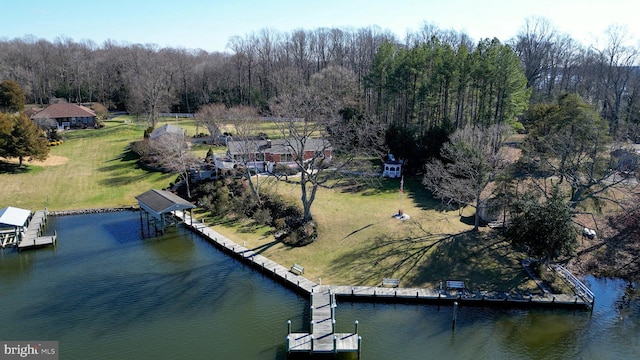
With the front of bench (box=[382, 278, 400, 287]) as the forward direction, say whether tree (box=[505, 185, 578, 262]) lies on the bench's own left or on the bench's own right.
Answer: on the bench's own left

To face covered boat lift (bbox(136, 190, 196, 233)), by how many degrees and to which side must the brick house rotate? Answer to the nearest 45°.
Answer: approximately 45° to its right

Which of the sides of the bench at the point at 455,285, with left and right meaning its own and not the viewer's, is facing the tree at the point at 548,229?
left

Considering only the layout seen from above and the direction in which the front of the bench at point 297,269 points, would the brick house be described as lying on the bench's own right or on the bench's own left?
on the bench's own right

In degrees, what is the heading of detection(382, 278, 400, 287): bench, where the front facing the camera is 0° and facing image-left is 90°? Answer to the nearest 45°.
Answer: approximately 0°

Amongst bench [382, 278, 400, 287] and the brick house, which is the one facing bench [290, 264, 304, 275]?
the brick house

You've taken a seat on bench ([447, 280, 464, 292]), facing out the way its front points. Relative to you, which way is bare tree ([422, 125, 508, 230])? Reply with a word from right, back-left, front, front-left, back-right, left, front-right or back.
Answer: back

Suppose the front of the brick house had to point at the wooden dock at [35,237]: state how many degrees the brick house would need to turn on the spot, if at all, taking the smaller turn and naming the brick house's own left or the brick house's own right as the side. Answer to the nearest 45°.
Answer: approximately 45° to the brick house's own right
